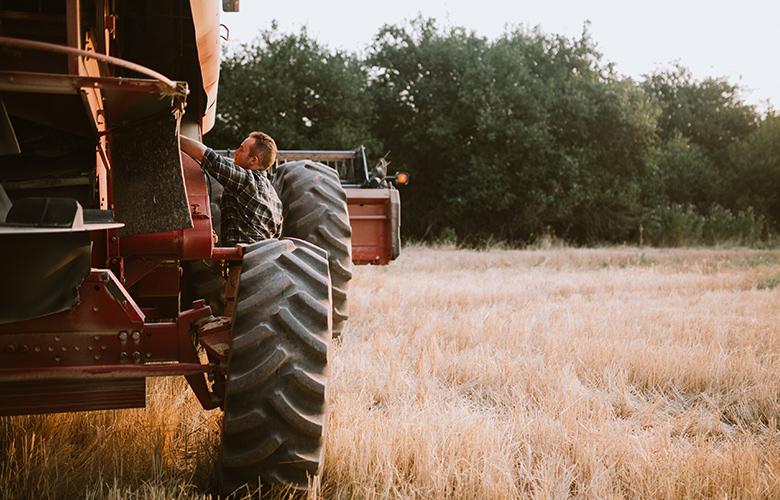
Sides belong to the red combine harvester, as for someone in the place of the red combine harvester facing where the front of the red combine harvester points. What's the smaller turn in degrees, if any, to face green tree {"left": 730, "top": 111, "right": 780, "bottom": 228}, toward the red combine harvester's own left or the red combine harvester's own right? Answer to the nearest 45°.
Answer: approximately 45° to the red combine harvester's own right

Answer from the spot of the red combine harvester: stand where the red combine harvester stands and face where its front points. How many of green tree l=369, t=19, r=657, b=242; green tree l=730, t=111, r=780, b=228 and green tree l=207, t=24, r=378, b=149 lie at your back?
0

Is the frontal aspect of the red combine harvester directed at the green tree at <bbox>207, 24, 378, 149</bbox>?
yes

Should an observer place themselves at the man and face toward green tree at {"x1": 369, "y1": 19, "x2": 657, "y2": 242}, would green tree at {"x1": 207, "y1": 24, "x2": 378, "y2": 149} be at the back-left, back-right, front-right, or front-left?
front-left

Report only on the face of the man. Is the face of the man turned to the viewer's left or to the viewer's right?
to the viewer's left

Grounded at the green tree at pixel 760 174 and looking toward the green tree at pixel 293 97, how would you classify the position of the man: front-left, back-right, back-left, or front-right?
front-left

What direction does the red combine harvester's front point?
away from the camera

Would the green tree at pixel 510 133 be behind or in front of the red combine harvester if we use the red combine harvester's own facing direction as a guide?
in front

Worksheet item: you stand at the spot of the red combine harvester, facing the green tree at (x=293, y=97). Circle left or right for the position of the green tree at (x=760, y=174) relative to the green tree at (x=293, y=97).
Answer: right

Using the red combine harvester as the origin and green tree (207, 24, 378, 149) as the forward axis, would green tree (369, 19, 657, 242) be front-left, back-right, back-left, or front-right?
front-right
